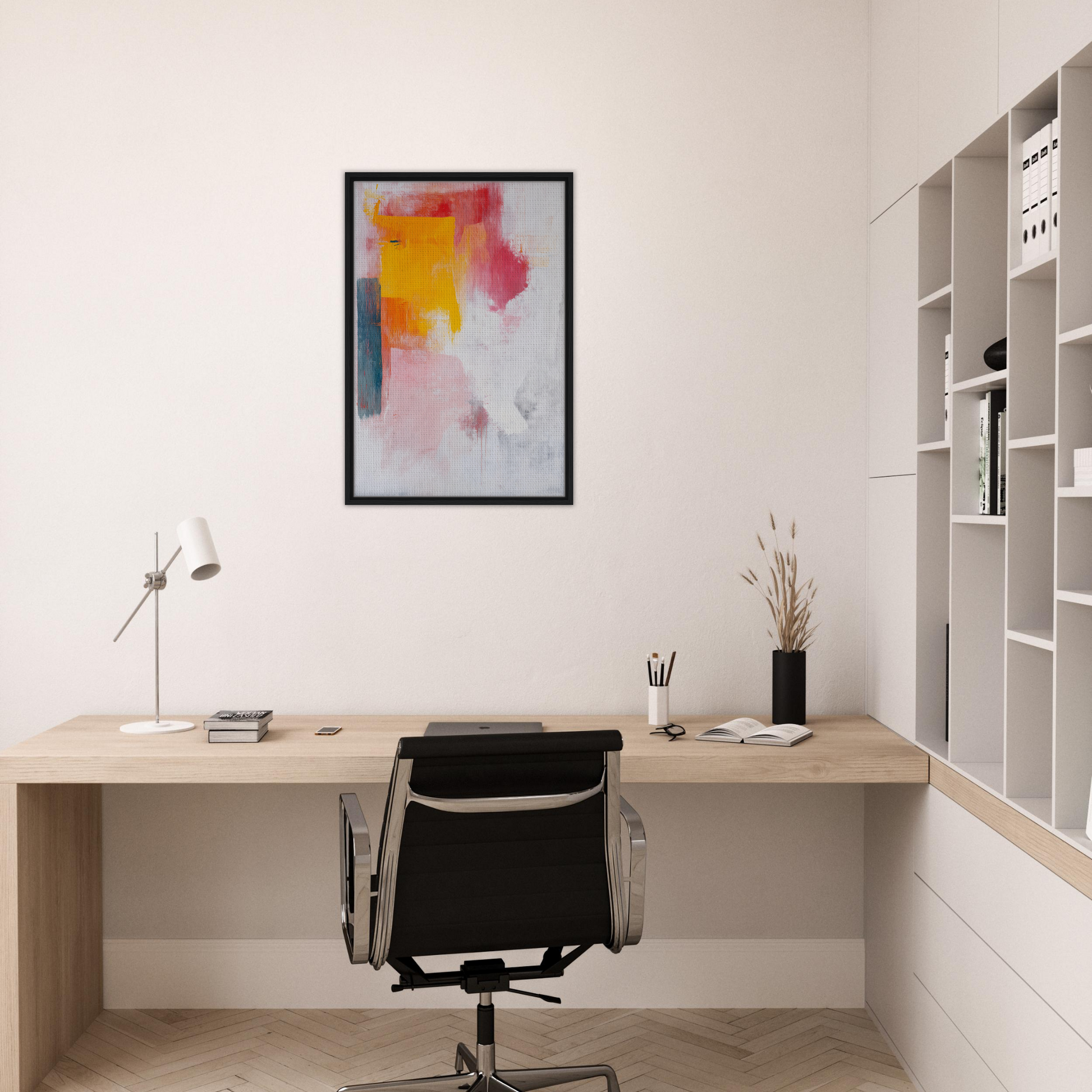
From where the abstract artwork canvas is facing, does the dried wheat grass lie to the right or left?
on its left

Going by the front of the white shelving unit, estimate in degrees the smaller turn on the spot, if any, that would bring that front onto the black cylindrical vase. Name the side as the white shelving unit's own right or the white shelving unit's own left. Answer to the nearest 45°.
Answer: approximately 90° to the white shelving unit's own right

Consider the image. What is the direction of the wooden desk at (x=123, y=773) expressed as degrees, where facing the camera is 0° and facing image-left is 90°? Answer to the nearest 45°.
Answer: approximately 0°

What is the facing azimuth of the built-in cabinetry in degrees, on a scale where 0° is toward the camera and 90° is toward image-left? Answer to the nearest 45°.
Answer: approximately 45°

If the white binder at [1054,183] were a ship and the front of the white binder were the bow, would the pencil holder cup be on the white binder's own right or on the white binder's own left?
on the white binder's own right

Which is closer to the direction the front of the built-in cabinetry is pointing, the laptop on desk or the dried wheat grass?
the laptop on desk

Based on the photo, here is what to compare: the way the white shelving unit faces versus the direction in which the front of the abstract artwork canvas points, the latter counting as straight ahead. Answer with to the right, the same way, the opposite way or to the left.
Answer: to the right

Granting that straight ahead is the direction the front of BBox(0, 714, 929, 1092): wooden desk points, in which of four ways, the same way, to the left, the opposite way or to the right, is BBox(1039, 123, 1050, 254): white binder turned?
to the right
